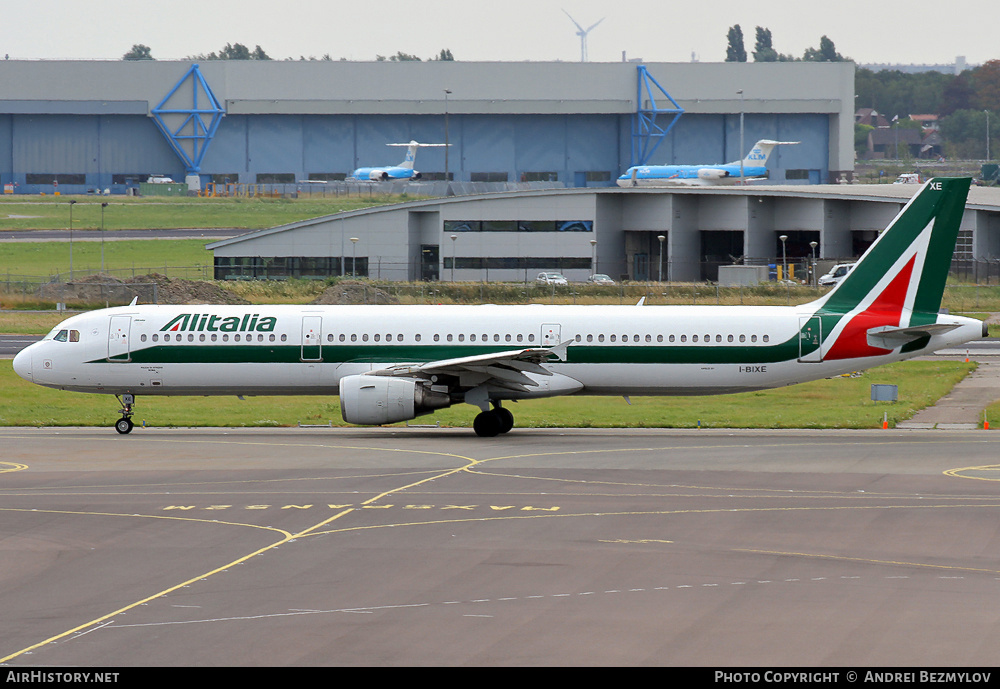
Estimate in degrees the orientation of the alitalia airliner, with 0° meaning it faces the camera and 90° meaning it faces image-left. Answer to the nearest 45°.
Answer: approximately 90°
